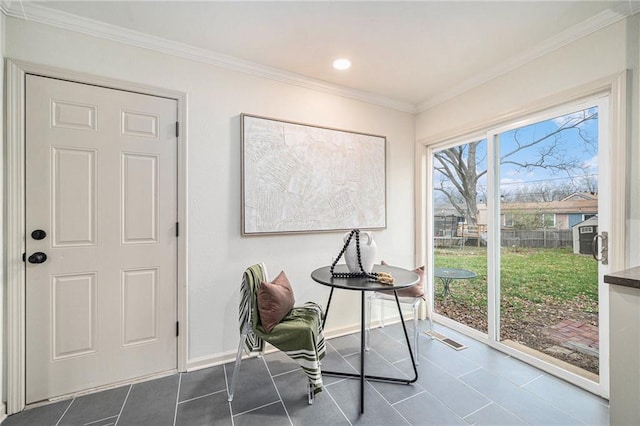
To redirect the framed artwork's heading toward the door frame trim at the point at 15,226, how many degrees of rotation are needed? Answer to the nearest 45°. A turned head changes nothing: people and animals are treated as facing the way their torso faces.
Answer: approximately 90° to its right

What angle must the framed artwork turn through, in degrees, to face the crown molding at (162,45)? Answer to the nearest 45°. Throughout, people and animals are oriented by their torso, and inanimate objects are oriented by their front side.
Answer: approximately 90° to its right

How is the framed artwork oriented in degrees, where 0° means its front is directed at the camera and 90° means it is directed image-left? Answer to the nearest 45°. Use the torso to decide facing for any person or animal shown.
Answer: approximately 315°
